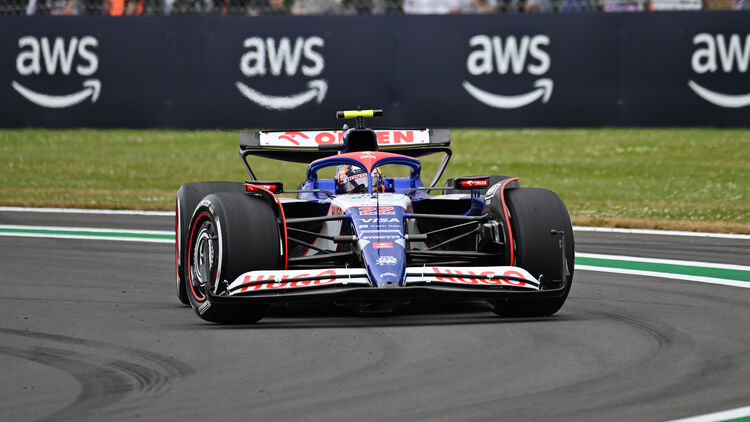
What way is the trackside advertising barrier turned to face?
toward the camera

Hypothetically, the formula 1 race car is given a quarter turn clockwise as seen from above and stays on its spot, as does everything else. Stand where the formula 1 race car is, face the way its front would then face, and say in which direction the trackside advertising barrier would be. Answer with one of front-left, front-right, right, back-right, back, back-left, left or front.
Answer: right

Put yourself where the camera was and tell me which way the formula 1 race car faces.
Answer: facing the viewer
